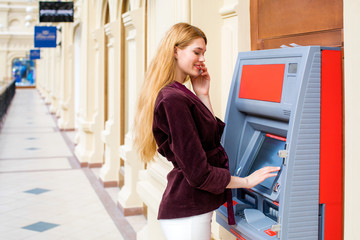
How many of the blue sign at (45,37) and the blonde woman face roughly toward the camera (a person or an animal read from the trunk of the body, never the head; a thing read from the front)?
1

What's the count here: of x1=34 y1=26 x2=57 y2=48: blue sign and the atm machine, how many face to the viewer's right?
0

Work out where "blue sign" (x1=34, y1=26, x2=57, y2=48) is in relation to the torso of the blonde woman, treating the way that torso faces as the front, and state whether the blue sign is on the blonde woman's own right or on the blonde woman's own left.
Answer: on the blonde woman's own left

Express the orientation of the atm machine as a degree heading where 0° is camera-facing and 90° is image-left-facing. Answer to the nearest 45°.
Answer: approximately 45°

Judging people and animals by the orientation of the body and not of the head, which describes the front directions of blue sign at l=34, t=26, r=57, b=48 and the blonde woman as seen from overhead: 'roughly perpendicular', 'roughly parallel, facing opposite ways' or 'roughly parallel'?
roughly perpendicular

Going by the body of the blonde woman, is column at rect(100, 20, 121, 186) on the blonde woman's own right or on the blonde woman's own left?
on the blonde woman's own left

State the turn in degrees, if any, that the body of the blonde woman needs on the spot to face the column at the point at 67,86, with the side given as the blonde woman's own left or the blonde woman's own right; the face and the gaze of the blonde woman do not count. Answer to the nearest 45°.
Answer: approximately 90° to the blonde woman's own left

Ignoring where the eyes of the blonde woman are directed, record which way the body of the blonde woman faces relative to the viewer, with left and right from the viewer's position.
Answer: facing to the right of the viewer

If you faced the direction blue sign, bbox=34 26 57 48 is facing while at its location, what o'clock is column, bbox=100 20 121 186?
The column is roughly at 12 o'clock from the blue sign.

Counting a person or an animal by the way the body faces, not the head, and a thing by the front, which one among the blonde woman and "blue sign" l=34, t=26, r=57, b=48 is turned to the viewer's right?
the blonde woman

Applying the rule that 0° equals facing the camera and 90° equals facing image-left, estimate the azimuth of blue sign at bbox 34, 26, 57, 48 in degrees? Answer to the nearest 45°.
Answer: approximately 0°

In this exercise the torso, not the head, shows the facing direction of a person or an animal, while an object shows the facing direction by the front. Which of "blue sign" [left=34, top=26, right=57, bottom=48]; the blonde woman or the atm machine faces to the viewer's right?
the blonde woman

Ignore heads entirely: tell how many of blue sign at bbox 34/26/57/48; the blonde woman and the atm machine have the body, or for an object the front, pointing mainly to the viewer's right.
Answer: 1

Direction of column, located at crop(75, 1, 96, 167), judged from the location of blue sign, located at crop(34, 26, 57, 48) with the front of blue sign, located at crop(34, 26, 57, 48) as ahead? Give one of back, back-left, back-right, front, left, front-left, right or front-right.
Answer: front
